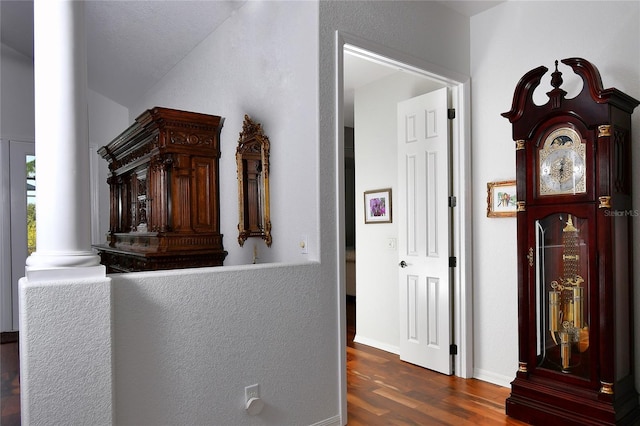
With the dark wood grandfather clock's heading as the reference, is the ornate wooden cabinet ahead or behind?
ahead

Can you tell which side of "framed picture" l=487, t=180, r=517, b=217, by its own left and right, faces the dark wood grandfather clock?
left

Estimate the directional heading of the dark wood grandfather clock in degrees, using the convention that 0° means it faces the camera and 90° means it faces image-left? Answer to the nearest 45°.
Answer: approximately 45°

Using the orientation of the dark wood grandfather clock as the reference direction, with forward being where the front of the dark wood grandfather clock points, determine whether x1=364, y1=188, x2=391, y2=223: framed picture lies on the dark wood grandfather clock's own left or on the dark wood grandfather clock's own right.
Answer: on the dark wood grandfather clock's own right

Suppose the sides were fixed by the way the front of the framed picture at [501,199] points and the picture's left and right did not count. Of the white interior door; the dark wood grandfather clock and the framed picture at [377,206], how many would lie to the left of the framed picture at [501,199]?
1

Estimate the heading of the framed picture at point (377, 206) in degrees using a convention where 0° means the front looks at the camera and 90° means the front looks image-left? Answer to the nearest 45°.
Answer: approximately 45°

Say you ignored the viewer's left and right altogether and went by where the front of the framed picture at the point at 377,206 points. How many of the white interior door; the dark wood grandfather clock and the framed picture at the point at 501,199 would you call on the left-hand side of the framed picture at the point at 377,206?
3

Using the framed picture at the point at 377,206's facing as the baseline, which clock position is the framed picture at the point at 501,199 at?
the framed picture at the point at 501,199 is roughly at 9 o'clock from the framed picture at the point at 377,206.
